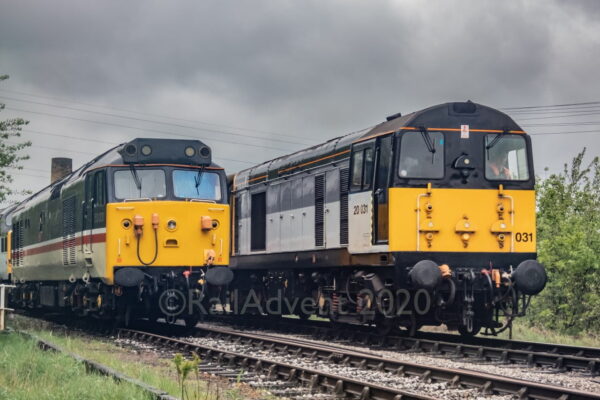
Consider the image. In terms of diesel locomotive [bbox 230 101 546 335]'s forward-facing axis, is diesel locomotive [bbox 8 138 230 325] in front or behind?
behind

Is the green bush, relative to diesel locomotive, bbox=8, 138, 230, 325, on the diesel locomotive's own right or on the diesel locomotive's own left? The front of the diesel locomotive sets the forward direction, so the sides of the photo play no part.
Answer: on the diesel locomotive's own left

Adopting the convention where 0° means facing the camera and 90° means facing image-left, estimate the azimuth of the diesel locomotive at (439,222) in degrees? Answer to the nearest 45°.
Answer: approximately 315°

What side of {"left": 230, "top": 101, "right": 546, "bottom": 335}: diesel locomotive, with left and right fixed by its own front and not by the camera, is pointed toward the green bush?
left

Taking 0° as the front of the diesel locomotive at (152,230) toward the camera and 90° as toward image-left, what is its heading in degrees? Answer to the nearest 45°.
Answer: approximately 315°

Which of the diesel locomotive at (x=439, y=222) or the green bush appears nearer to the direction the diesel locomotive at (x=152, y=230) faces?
the diesel locomotive
